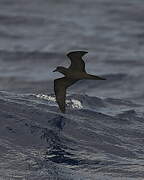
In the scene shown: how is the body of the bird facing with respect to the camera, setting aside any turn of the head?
to the viewer's left
